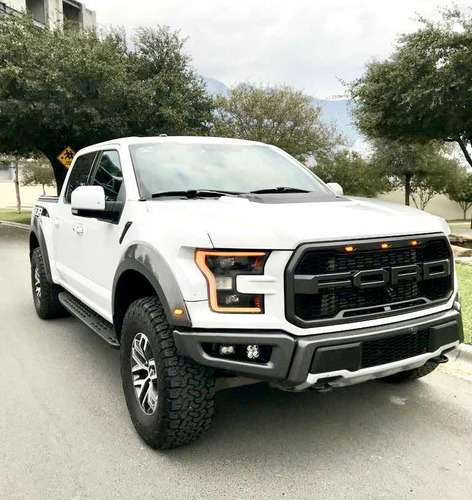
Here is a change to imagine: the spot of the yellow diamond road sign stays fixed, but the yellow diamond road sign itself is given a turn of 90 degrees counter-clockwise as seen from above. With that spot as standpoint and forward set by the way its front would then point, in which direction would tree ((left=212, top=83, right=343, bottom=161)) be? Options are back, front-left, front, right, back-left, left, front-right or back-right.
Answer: front-left

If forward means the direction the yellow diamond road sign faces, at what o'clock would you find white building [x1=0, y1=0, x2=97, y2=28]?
The white building is roughly at 6 o'clock from the yellow diamond road sign.

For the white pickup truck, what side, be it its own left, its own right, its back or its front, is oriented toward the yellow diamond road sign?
back

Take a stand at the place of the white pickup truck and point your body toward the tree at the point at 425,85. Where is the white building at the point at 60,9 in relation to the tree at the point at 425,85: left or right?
left

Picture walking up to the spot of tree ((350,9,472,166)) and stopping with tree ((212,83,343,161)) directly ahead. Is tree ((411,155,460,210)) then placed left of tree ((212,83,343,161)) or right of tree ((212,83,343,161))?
right

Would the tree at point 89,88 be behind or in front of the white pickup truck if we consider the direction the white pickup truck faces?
behind

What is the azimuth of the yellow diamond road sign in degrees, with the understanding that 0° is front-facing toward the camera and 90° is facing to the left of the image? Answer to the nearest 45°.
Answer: approximately 0°

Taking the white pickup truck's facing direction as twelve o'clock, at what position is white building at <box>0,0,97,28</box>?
The white building is roughly at 7 o'clock from the white pickup truck.

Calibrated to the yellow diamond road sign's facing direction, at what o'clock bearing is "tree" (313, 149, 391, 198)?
The tree is roughly at 8 o'clock from the yellow diamond road sign.

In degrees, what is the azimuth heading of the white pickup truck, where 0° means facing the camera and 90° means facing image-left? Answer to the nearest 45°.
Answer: approximately 315°
